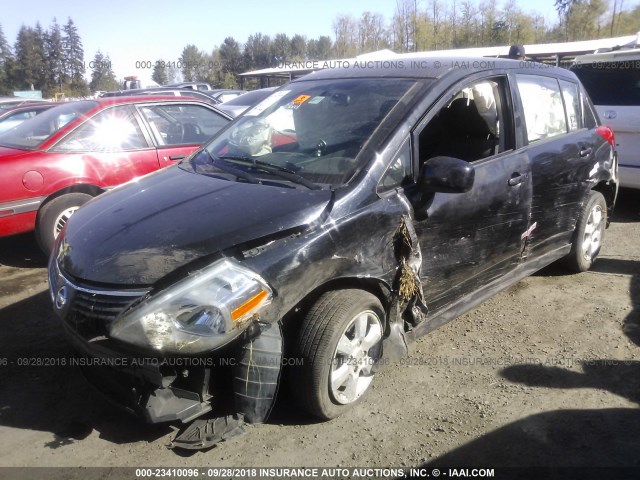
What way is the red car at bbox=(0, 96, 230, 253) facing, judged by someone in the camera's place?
facing away from the viewer and to the right of the viewer

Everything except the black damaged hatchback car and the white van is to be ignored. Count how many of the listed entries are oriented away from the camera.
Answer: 1

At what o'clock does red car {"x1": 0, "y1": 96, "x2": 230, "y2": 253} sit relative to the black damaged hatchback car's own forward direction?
The red car is roughly at 3 o'clock from the black damaged hatchback car.

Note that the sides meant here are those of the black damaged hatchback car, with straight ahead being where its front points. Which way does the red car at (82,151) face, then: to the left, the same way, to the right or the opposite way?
the opposite way

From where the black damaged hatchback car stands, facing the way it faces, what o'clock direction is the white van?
The white van is roughly at 6 o'clock from the black damaged hatchback car.

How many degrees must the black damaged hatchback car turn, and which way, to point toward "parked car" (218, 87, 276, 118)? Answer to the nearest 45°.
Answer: approximately 135° to its right

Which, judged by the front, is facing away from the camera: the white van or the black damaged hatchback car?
the white van

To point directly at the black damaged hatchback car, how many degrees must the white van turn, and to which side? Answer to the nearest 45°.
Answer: approximately 180°

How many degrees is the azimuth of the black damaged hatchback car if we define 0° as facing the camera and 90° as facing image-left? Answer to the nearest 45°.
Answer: approximately 45°

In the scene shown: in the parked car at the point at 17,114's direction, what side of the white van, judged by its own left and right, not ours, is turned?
left

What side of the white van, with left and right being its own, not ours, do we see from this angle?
back

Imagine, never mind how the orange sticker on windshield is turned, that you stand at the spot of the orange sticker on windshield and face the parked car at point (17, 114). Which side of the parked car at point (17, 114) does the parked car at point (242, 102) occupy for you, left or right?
right
